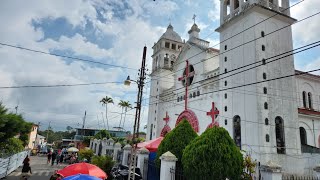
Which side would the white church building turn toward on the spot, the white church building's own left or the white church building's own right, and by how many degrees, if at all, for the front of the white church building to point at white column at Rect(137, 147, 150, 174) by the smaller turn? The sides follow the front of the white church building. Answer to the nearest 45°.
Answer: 0° — it already faces it

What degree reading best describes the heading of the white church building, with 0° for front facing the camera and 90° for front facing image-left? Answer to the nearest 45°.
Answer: approximately 45°

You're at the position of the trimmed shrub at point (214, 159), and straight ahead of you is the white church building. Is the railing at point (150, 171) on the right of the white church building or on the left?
left

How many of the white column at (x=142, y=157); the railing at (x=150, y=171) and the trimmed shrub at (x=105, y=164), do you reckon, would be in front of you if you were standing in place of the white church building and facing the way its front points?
3

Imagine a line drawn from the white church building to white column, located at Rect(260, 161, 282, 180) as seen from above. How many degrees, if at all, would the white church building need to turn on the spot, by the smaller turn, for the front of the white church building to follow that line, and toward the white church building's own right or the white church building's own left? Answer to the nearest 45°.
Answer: approximately 45° to the white church building's own left
